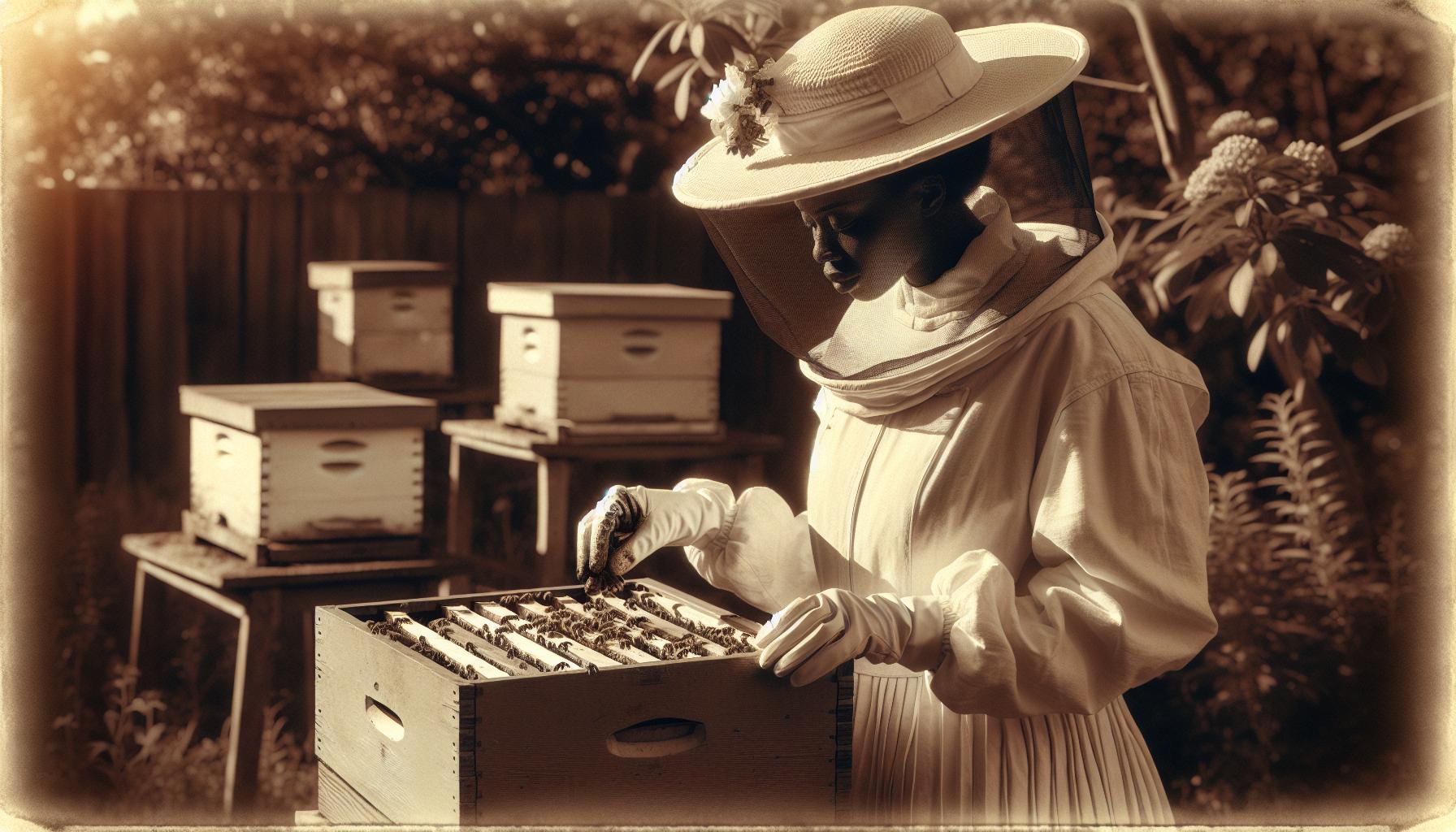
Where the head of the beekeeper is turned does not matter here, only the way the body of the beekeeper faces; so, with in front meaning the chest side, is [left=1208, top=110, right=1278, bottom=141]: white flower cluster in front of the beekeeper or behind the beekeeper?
behind

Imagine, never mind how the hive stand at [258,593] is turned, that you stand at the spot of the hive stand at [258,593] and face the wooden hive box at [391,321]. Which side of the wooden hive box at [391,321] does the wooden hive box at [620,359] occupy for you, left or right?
right

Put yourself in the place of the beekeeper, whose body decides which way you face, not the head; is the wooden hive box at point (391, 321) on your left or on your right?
on your right

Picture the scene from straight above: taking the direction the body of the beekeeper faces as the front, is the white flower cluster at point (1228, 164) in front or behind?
behind

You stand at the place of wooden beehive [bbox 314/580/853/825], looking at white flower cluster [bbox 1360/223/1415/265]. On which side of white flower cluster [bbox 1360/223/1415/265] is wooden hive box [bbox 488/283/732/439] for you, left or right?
left
